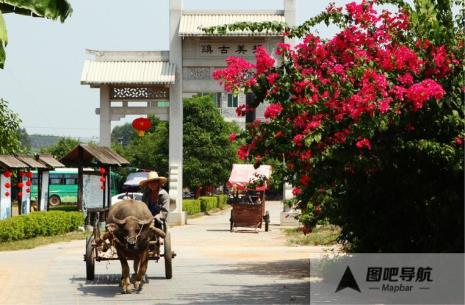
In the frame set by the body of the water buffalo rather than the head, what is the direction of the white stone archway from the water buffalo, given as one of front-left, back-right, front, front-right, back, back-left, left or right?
back

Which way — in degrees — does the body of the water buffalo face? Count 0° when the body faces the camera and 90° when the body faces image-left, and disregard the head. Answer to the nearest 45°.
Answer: approximately 0°

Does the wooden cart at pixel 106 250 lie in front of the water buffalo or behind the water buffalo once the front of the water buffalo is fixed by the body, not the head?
behind

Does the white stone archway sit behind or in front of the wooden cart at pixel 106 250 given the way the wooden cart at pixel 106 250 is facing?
behind

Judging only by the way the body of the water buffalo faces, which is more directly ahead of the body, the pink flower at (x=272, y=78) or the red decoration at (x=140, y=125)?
the pink flower

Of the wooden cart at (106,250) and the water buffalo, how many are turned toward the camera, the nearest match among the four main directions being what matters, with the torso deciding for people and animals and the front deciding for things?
2

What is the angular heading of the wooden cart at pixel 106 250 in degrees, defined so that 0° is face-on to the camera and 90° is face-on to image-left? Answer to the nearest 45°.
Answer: approximately 0°
